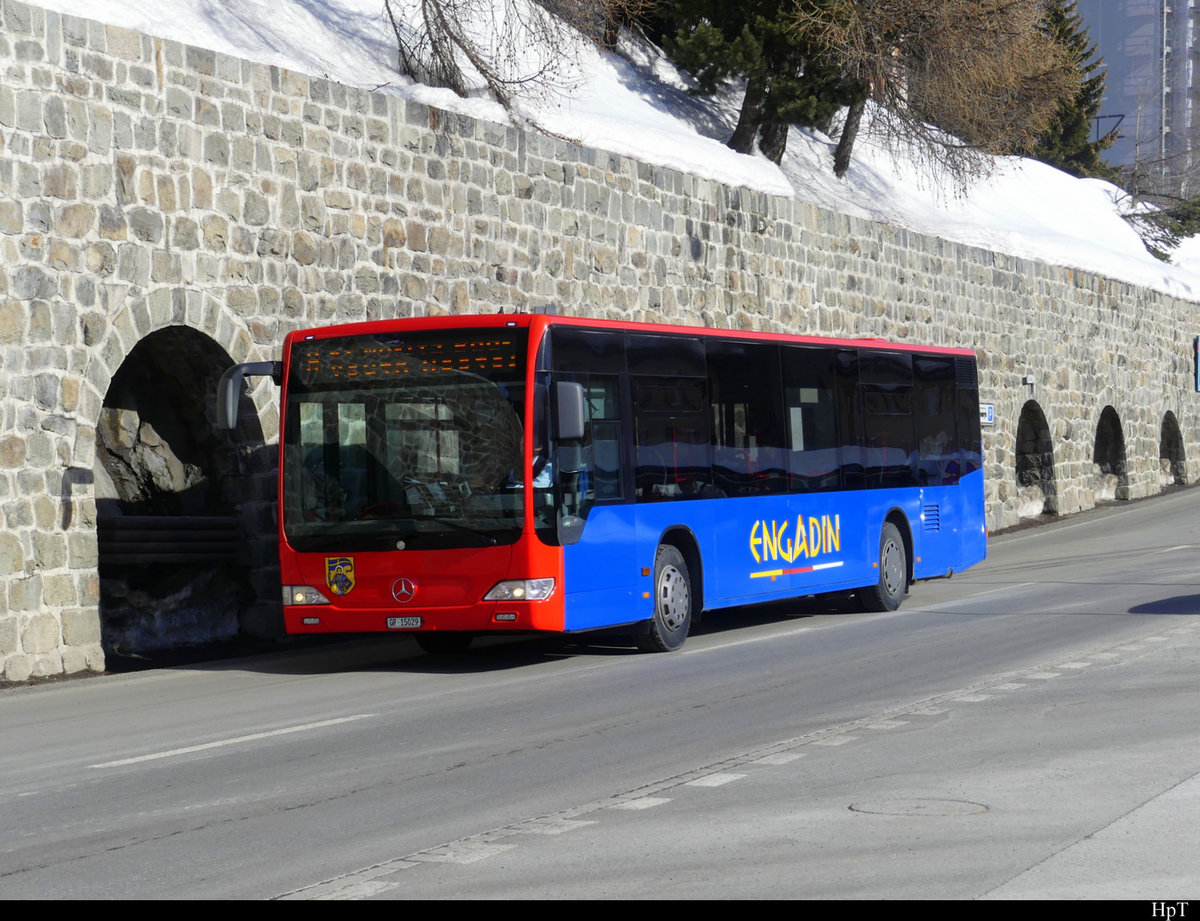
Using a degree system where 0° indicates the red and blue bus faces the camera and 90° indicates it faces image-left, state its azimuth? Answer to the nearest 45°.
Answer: approximately 45°

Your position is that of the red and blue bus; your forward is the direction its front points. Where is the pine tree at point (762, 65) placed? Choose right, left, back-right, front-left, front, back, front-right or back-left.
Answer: back-right
